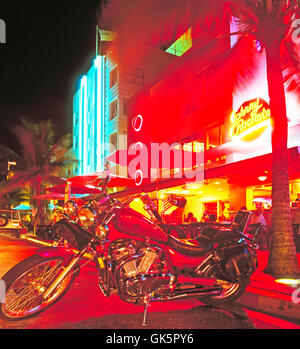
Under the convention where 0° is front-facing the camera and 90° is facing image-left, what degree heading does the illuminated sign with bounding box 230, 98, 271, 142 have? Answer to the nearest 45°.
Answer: approximately 45°

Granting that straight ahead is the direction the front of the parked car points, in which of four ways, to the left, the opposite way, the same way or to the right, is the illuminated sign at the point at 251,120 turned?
to the left

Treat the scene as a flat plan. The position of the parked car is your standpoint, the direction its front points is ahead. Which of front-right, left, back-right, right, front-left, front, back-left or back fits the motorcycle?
back

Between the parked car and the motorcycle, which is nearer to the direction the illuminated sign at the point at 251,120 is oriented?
the motorcycle

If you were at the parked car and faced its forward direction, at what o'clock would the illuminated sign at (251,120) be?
The illuminated sign is roughly at 5 o'clock from the parked car.

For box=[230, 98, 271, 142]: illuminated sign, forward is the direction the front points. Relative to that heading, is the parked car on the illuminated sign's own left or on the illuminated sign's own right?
on the illuminated sign's own right

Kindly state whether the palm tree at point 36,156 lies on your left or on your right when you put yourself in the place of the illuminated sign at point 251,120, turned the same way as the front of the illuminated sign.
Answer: on your right

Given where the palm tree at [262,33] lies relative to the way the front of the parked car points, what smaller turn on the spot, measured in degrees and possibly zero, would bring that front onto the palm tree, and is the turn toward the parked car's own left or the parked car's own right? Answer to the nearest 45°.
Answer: approximately 180°

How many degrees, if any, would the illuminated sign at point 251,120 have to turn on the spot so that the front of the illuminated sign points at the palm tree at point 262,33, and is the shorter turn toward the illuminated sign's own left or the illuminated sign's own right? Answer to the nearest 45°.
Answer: approximately 45° to the illuminated sign's own left

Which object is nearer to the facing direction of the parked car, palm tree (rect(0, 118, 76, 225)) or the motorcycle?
the palm tree

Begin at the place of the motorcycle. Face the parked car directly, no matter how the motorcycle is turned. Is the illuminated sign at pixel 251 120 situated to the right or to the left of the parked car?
right

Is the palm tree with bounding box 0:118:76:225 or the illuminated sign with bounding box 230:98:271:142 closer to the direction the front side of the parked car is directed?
the palm tree
